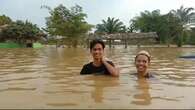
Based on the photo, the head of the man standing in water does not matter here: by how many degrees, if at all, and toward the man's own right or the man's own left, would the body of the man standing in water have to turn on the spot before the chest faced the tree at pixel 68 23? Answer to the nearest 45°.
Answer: approximately 180°

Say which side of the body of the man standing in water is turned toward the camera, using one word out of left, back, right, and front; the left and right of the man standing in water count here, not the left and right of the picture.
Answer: front

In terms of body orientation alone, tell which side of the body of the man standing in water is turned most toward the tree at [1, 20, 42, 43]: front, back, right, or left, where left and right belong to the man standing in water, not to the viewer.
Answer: back
